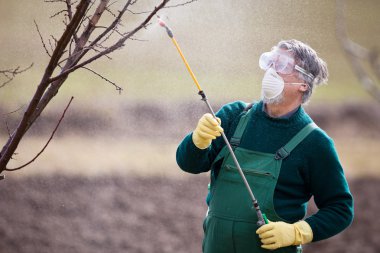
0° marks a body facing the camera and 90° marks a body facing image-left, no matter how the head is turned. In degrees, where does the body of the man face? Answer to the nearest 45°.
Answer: approximately 45°
